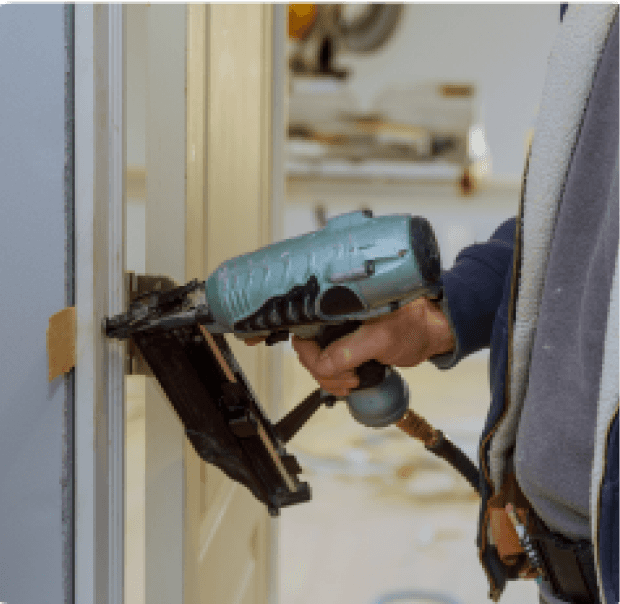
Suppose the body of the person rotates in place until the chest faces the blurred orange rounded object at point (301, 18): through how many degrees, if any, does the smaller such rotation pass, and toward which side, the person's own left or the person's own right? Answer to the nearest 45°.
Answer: approximately 135° to the person's own right

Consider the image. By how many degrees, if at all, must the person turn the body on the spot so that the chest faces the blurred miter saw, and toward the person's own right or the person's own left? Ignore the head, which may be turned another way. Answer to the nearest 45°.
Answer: approximately 135° to the person's own right

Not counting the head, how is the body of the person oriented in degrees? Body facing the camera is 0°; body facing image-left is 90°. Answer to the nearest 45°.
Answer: approximately 45°
